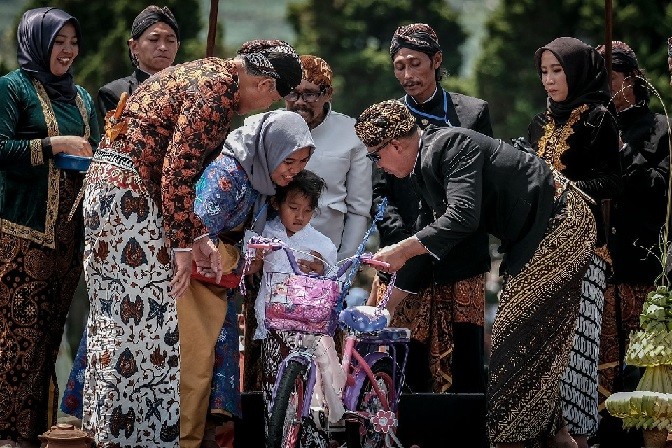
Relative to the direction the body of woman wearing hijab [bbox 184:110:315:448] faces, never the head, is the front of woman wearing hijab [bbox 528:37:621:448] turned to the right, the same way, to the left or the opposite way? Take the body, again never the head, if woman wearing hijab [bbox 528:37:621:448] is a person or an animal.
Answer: to the right

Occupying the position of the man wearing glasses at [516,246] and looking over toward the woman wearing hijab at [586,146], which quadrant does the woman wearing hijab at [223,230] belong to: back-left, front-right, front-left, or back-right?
back-left

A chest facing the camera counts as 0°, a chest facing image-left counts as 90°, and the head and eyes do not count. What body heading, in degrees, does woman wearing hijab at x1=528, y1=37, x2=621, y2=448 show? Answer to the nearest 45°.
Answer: approximately 45°

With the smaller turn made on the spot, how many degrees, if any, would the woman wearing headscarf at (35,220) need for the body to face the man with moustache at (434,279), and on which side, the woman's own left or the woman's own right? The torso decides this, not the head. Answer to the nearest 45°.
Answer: approximately 45° to the woman's own left

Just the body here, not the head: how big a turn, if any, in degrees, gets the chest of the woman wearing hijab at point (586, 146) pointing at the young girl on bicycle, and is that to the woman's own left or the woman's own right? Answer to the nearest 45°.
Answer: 0° — they already face them

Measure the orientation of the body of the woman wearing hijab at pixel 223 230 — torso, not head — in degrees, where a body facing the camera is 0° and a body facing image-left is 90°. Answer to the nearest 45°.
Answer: approximately 315°

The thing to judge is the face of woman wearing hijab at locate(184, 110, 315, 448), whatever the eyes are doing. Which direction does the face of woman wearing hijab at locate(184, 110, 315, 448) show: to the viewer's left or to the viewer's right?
to the viewer's right
